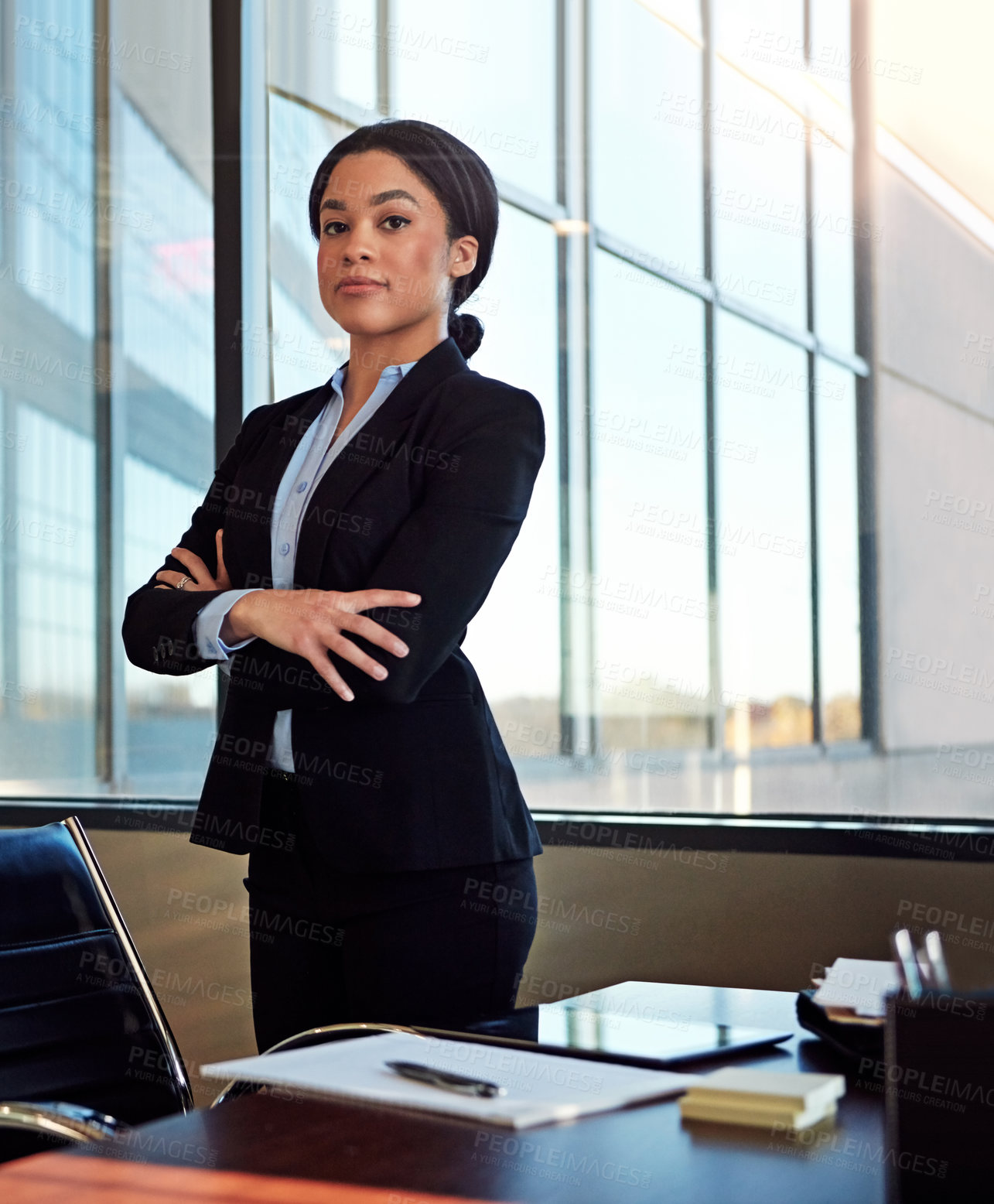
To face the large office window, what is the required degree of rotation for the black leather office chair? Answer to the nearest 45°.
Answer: approximately 90° to its left

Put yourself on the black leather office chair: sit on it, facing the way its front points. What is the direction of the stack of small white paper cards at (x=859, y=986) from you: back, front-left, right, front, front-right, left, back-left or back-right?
front

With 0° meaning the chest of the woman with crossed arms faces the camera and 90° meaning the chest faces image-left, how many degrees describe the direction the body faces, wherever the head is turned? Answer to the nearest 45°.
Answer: approximately 45°

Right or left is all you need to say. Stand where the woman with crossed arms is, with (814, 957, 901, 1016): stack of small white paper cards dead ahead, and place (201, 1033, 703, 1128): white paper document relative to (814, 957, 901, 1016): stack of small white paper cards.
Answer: right

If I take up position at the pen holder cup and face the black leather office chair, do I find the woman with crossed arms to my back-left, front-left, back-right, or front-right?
front-right

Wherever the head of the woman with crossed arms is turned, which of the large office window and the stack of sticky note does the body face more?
the stack of sticky note

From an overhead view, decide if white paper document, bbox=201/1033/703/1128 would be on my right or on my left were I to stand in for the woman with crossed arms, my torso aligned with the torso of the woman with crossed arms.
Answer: on my left

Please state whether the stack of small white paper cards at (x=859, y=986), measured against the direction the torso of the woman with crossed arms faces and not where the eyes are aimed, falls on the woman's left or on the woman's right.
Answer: on the woman's left

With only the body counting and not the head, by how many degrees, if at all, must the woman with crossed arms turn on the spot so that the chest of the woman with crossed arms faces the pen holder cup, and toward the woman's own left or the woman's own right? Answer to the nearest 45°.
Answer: approximately 45° to the woman's own left

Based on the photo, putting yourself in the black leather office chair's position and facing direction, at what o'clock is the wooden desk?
The wooden desk is roughly at 1 o'clock from the black leather office chair.
